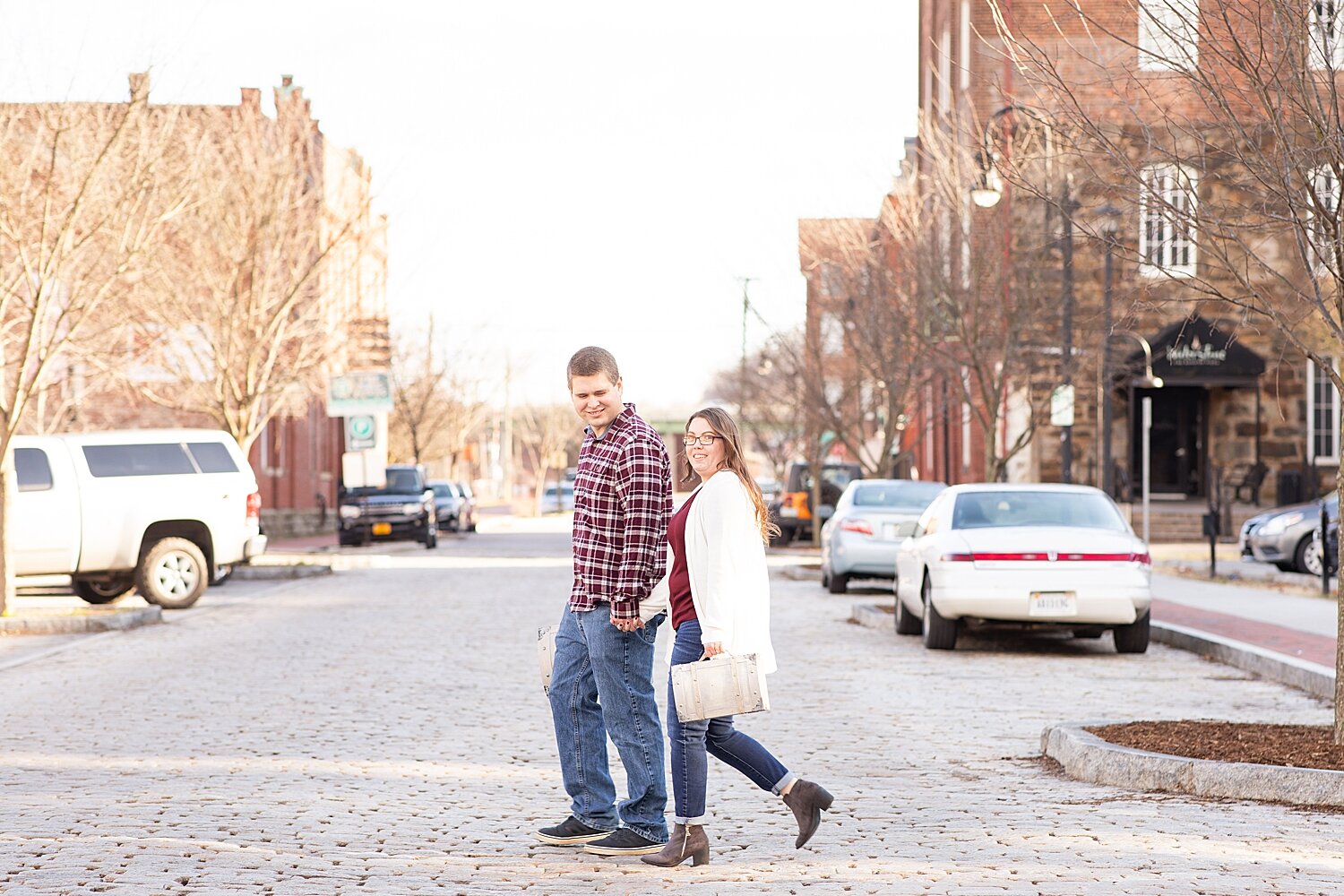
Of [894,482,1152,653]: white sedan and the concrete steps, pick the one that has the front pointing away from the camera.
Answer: the white sedan

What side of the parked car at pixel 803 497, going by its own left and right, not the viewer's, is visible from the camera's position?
back

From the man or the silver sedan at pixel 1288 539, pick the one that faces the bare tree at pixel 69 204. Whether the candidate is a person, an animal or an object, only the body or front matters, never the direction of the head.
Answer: the silver sedan

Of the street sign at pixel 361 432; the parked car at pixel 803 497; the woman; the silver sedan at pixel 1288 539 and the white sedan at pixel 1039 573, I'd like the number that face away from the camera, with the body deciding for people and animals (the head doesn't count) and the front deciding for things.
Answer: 2

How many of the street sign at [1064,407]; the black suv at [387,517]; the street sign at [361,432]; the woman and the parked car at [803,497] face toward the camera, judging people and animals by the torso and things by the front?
3

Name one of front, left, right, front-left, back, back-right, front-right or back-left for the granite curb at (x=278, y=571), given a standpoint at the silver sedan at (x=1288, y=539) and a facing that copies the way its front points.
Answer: front-right

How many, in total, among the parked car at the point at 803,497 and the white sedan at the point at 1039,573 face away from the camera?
2

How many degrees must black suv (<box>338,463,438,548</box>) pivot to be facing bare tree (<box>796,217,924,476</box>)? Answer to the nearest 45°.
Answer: approximately 45° to its left

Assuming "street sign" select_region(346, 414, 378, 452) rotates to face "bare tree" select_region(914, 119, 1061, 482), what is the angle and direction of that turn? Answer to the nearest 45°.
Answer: approximately 45° to its left
